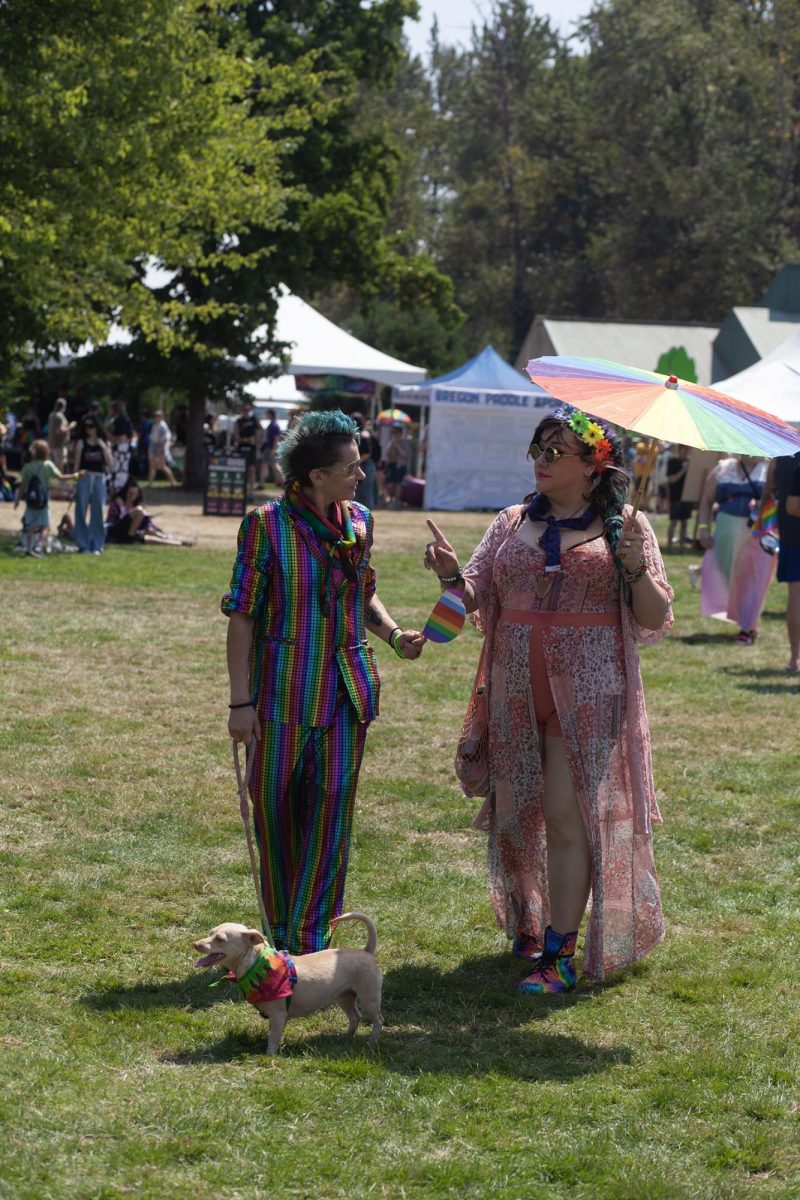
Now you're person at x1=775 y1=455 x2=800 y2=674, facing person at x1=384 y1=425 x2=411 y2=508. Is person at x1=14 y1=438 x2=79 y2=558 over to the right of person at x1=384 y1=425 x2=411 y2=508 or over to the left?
left

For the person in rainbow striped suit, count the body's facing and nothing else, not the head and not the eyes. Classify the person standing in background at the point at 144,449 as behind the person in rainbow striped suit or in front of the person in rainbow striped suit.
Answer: behind

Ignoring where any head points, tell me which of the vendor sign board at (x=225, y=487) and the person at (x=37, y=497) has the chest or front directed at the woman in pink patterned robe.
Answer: the vendor sign board

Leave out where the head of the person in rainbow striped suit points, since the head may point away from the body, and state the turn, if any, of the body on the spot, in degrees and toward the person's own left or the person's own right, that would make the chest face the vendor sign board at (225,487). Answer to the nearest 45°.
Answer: approximately 135° to the person's own left

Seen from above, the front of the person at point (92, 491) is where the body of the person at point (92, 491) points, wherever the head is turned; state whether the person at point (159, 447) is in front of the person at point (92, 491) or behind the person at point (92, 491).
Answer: behind

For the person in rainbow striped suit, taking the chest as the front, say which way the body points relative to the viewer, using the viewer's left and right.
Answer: facing the viewer and to the right of the viewer

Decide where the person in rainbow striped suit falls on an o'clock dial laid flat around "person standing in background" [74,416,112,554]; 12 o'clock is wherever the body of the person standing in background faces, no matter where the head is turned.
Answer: The person in rainbow striped suit is roughly at 12 o'clock from the person standing in background.

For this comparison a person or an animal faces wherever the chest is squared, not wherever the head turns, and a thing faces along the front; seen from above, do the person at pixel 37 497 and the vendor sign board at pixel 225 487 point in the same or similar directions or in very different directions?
very different directions

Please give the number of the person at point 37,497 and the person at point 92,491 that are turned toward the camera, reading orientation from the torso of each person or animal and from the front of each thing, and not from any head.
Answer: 1

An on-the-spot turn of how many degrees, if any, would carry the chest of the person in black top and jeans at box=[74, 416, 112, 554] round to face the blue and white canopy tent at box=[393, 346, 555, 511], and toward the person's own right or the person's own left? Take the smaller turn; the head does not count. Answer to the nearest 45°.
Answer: approximately 135° to the person's own left

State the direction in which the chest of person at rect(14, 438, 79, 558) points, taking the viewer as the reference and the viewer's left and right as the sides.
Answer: facing away from the viewer
